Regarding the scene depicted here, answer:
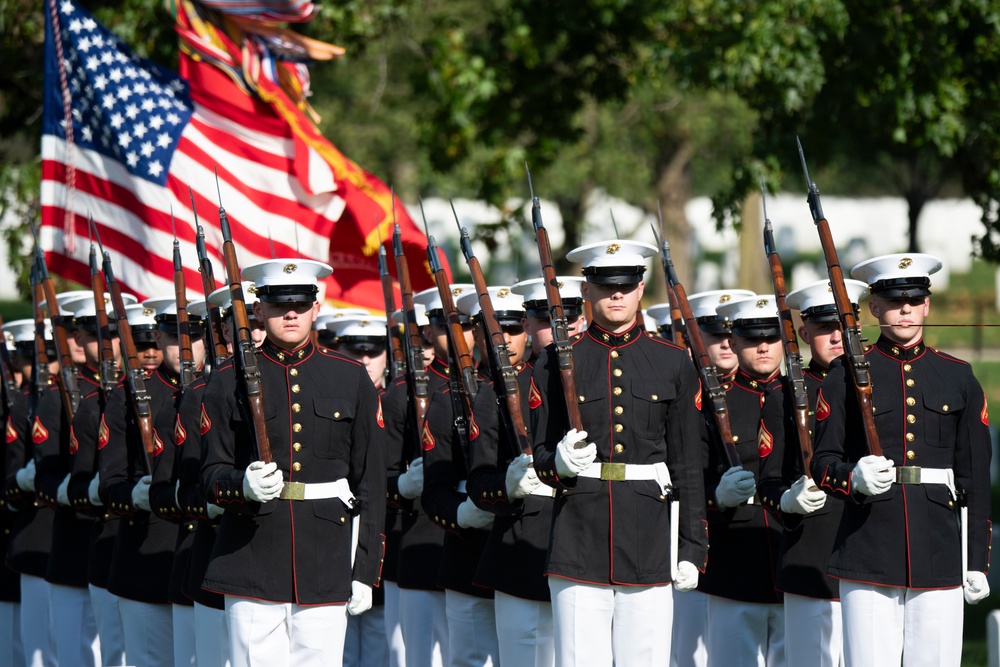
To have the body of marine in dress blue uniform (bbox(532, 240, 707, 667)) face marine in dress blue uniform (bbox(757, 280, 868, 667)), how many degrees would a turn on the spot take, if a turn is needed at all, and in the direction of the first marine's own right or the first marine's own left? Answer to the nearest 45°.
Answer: approximately 135° to the first marine's own left

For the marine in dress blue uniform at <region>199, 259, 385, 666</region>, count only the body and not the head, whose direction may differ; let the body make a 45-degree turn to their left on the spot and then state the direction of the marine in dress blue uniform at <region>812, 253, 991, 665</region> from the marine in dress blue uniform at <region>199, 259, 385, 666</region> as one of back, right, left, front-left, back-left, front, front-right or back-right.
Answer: front-left

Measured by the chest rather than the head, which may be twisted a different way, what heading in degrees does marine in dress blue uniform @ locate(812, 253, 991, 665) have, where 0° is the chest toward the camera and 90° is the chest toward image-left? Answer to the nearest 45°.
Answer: approximately 0°

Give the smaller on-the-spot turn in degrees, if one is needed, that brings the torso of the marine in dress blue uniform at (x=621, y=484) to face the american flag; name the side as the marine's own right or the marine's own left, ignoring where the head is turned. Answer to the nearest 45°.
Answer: approximately 135° to the marine's own right

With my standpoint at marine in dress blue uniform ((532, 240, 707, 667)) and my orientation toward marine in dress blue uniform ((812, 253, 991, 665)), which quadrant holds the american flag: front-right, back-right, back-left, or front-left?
back-left

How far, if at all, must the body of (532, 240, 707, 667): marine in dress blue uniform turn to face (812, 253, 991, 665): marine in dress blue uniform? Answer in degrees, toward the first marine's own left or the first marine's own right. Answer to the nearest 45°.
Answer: approximately 90° to the first marine's own left

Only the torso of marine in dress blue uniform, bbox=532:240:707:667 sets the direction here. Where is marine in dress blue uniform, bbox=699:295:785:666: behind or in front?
behind

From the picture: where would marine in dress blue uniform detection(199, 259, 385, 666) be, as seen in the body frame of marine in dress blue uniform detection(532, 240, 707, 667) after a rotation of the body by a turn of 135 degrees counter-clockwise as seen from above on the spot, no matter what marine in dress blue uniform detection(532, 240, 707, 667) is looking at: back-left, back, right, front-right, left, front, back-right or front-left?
back-left

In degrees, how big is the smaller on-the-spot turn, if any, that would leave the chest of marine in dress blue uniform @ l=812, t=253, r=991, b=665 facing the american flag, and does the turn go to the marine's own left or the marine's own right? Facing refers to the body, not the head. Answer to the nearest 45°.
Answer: approximately 135° to the marine's own right

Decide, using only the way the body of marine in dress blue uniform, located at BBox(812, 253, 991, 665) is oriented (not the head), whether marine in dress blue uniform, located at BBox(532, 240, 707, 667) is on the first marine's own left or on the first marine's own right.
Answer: on the first marine's own right
